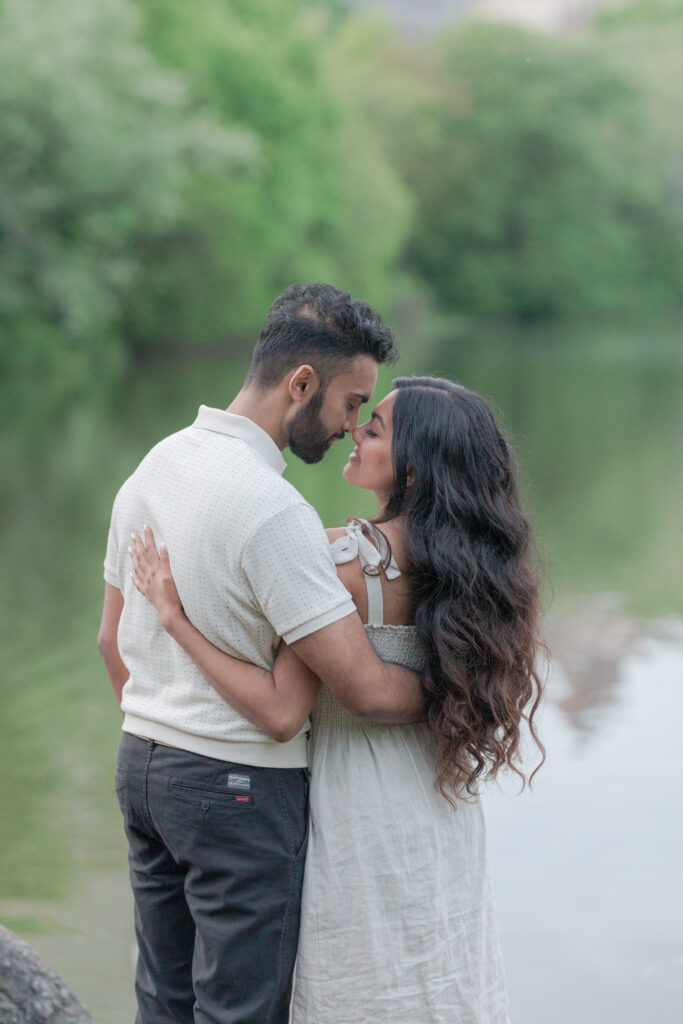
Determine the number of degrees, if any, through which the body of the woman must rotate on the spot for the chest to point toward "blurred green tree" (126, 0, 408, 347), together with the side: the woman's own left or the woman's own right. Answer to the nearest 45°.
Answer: approximately 45° to the woman's own right

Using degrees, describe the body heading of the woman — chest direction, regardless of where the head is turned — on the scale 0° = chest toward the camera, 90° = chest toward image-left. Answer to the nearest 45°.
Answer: approximately 135°

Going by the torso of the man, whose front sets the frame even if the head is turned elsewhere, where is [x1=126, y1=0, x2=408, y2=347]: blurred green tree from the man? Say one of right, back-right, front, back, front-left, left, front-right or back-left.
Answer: front-left

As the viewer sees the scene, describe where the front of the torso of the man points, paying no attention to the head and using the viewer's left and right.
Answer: facing away from the viewer and to the right of the viewer

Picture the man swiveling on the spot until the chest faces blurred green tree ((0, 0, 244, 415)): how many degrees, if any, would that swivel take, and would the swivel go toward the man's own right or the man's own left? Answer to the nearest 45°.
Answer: approximately 45° to the man's own left

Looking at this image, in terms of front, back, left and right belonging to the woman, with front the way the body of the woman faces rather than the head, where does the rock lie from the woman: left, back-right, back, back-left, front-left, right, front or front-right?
front-left

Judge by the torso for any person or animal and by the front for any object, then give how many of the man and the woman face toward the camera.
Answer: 0

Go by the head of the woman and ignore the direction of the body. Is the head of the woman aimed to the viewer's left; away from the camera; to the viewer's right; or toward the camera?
to the viewer's left

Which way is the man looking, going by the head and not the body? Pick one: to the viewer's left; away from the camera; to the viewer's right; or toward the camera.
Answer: to the viewer's right
